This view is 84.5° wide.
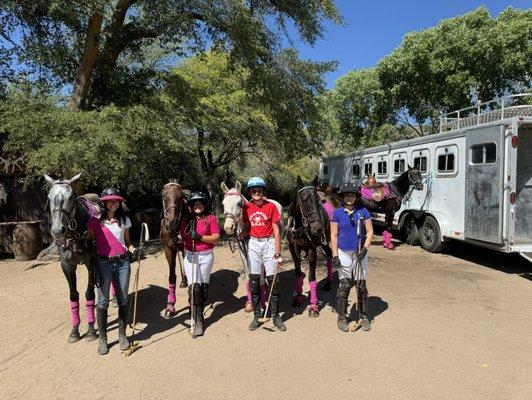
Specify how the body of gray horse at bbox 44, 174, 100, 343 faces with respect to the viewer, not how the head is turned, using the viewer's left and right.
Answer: facing the viewer

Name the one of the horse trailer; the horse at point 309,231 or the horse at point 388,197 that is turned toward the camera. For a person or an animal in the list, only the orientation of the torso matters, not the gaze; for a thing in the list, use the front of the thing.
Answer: the horse at point 309,231

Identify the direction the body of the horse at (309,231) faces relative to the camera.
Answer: toward the camera

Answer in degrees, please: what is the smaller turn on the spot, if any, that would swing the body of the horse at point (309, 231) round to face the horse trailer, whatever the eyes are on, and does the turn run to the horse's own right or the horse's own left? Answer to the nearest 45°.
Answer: approximately 135° to the horse's own left

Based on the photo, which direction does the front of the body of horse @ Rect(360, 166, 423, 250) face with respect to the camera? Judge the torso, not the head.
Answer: to the viewer's right

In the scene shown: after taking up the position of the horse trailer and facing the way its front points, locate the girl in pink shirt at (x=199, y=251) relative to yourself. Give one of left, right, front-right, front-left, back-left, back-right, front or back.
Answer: left

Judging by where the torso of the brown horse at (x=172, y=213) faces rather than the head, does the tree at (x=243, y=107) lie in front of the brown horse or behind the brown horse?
behind

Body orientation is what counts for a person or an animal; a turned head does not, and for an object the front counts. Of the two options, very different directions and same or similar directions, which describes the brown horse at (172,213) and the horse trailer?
very different directions

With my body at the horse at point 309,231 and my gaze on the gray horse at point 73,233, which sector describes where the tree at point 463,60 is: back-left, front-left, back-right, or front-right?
back-right

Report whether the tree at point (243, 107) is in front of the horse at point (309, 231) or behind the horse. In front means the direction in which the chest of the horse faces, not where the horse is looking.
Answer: behind
